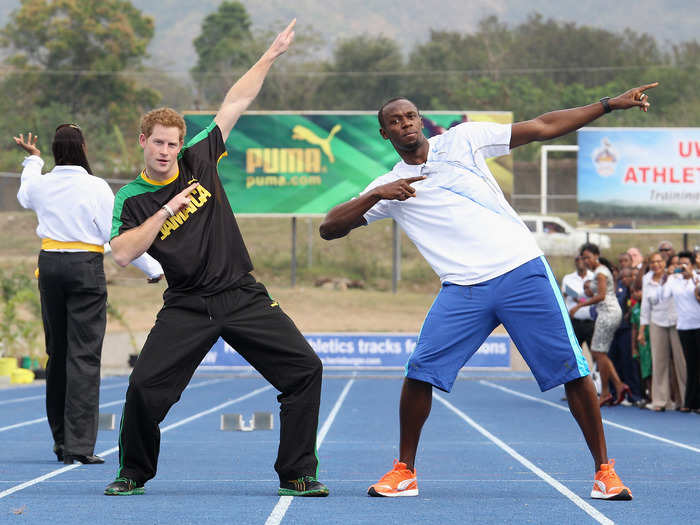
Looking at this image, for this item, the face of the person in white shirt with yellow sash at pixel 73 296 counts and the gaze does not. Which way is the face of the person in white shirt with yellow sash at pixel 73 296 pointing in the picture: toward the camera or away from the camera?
away from the camera

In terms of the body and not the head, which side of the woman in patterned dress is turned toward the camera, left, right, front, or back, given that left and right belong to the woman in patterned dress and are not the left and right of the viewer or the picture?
left

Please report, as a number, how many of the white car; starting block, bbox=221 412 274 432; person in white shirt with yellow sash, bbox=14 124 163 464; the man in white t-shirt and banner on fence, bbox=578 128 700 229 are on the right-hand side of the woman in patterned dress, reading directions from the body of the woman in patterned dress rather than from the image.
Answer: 2

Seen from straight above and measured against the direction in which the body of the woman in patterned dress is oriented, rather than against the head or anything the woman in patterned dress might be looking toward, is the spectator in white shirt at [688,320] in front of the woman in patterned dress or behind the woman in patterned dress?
behind

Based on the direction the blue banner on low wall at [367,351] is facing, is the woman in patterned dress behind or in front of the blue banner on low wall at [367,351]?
in front

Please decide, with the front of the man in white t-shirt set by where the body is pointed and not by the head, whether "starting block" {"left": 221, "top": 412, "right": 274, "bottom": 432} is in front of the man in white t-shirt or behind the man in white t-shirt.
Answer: behind

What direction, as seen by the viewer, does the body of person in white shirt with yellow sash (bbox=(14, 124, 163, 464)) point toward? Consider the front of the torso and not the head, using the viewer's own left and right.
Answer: facing away from the viewer

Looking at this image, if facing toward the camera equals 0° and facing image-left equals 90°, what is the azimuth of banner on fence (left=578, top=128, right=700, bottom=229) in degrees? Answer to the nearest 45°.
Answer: approximately 0°

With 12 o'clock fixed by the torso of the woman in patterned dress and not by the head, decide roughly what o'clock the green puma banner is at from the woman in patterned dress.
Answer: The green puma banner is roughly at 2 o'clock from the woman in patterned dress.
